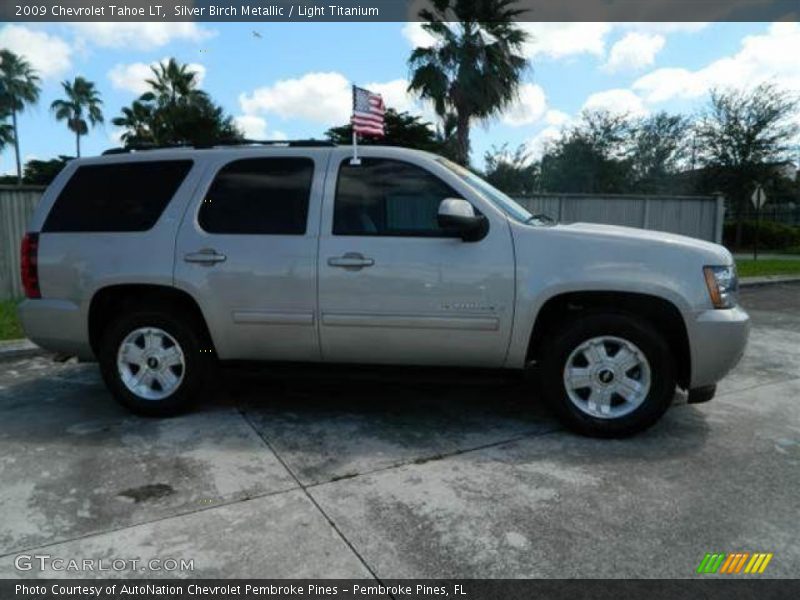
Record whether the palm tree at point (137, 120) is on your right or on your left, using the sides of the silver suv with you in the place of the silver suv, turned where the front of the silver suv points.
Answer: on your left

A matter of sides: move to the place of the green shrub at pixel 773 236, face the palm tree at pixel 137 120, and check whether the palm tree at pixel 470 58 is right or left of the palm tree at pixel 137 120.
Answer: left

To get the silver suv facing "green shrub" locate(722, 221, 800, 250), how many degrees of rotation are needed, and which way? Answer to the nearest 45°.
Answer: approximately 45° to its left

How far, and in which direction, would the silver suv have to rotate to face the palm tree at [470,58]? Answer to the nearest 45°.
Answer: approximately 90° to its left

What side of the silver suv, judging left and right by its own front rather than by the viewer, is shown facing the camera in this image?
right

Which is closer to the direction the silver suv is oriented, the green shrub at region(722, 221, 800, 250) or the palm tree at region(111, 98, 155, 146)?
the green shrub
